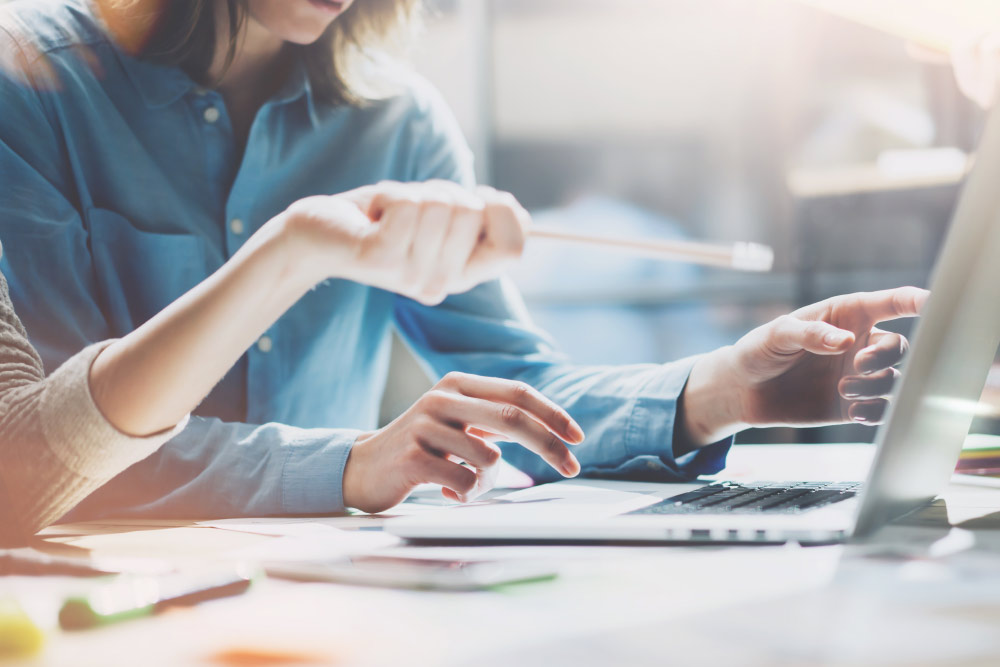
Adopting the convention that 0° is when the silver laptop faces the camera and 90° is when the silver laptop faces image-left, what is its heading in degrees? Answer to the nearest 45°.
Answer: approximately 90°
